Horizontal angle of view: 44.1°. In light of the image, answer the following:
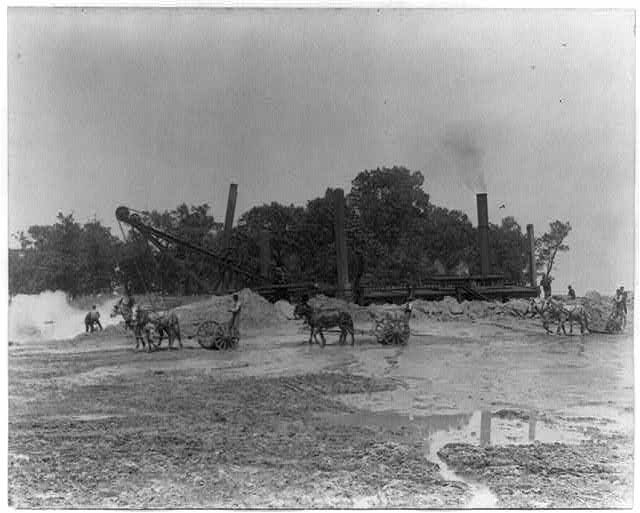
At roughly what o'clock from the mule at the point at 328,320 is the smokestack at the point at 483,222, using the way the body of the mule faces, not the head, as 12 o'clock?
The smokestack is roughly at 4 o'clock from the mule.

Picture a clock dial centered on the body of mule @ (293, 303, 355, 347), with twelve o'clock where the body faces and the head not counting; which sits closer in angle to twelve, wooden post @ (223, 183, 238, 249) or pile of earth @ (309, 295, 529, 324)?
the wooden post

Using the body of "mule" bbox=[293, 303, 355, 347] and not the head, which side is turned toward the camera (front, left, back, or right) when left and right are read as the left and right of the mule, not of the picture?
left

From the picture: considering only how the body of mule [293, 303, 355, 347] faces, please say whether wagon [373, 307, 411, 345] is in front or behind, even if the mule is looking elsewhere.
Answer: behind

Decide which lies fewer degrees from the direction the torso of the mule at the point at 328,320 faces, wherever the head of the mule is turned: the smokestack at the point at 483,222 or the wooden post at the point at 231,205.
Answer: the wooden post

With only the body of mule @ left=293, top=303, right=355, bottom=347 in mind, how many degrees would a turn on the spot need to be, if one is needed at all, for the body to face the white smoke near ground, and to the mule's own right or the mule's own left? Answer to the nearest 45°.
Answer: approximately 45° to the mule's own right

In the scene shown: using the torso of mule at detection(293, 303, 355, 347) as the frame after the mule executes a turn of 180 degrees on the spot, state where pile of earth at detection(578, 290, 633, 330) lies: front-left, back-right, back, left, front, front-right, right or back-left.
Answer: front-left

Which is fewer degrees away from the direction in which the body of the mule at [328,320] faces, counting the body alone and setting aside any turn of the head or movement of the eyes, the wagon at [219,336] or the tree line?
the wagon

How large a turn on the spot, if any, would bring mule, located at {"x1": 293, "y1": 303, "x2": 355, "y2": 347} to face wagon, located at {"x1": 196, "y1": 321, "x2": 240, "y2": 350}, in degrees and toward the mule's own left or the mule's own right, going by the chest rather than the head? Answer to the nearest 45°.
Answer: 0° — it already faces it

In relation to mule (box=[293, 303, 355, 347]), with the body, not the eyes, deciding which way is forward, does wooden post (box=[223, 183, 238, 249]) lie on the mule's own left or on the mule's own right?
on the mule's own right
